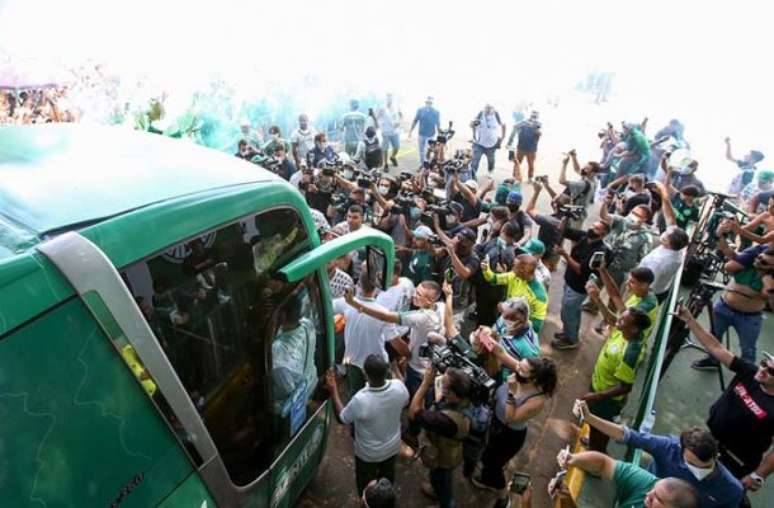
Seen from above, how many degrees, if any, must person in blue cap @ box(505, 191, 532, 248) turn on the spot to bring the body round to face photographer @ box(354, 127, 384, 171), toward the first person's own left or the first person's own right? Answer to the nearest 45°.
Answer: approximately 90° to the first person's own right

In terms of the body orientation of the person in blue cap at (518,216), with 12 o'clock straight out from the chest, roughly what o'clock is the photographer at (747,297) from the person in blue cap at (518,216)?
the photographer at (747,297) is roughly at 8 o'clock from the person in blue cap at (518,216).

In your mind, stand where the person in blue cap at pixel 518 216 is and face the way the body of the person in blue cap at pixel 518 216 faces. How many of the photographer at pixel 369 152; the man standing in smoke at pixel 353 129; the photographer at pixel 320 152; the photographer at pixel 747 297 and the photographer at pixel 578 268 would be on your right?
3

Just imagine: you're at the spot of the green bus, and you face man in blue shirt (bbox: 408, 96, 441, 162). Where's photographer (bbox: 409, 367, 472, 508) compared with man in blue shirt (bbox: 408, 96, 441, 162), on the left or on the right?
right

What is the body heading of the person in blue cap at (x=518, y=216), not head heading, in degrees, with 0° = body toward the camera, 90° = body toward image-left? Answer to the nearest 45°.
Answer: approximately 45°

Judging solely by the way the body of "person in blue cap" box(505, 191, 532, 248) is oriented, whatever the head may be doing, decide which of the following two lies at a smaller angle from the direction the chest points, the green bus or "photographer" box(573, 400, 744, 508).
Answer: the green bus

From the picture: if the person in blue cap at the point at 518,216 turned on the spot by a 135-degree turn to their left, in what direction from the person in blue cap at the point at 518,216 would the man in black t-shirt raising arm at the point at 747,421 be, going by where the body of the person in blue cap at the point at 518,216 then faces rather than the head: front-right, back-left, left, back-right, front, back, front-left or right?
front-right

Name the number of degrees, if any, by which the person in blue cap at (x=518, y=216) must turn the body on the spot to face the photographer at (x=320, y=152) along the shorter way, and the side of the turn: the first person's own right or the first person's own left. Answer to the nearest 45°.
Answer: approximately 90° to the first person's own right

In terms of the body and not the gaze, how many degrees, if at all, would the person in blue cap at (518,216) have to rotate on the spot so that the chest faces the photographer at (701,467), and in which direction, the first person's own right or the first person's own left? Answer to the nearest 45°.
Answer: approximately 45° to the first person's own left

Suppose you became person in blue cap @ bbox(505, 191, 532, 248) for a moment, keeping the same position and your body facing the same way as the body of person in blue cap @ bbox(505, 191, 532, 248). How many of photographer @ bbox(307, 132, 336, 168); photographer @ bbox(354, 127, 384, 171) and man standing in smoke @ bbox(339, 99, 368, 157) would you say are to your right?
3

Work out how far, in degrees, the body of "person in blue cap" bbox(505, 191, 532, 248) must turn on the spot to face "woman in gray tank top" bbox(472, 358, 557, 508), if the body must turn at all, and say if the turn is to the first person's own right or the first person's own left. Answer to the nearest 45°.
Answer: approximately 45° to the first person's own left

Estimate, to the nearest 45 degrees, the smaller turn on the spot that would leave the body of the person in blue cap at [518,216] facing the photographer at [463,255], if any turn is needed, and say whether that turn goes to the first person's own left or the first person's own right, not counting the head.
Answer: approximately 45° to the first person's own left

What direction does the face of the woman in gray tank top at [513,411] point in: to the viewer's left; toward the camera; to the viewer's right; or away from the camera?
to the viewer's left
